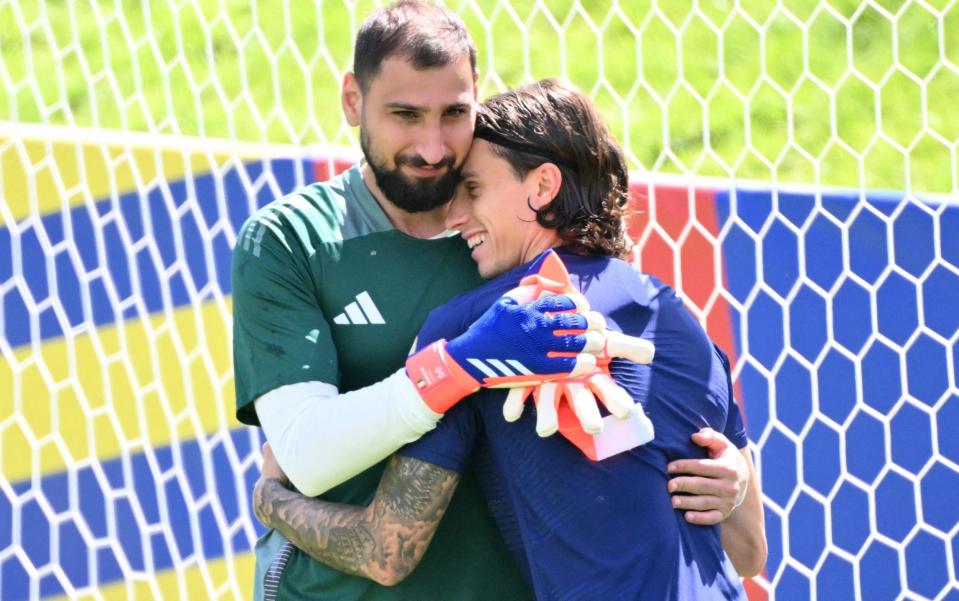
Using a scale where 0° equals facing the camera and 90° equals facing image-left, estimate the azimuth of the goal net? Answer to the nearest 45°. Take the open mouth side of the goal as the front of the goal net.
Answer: approximately 0°

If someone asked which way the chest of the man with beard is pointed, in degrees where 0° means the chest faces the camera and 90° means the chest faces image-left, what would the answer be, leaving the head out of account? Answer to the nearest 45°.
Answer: approximately 315°

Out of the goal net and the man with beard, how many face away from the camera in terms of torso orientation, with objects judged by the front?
0

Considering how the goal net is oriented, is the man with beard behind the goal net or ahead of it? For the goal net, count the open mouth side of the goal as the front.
ahead
